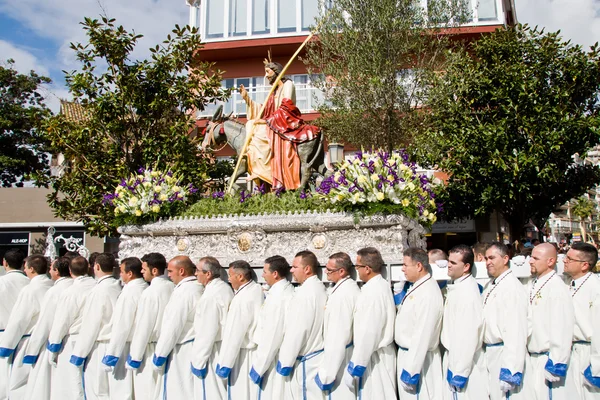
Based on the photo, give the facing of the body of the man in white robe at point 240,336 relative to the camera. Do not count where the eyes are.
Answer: to the viewer's left

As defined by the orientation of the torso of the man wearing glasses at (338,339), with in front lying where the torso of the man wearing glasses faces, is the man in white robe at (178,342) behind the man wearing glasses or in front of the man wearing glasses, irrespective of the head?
in front

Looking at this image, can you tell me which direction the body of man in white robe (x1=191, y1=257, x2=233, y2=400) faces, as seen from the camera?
to the viewer's left

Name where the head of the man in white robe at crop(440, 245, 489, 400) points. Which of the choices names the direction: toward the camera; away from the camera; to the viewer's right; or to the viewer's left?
to the viewer's left

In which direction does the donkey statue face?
to the viewer's left

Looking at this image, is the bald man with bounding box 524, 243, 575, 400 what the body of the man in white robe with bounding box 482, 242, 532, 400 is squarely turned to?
no

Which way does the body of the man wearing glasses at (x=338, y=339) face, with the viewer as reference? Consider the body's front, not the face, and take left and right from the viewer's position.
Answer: facing to the left of the viewer

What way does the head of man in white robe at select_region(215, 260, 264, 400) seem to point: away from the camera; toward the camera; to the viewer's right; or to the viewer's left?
to the viewer's left

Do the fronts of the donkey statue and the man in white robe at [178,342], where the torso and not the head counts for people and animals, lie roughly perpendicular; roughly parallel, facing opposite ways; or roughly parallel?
roughly parallel

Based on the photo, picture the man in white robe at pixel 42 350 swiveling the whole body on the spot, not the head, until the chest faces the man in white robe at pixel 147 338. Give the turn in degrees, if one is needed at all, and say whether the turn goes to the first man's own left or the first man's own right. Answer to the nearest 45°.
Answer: approximately 135° to the first man's own left

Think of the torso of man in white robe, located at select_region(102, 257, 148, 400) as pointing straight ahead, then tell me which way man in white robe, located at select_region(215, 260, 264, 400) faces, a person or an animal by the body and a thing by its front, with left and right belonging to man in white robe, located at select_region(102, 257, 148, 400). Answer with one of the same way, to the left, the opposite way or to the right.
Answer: the same way
